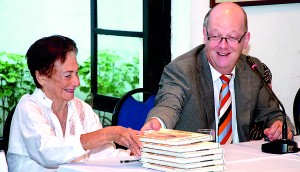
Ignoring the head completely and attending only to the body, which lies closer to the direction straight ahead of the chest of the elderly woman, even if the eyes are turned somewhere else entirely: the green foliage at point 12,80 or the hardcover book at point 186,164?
the hardcover book

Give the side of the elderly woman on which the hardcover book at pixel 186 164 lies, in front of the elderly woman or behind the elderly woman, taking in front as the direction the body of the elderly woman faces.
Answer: in front

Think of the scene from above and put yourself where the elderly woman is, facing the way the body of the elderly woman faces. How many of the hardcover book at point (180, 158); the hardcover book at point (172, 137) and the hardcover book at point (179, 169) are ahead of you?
3

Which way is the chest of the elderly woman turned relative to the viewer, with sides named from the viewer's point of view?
facing the viewer and to the right of the viewer

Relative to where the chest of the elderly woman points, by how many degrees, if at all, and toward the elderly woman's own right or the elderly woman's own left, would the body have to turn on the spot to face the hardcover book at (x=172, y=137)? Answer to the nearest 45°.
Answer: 0° — they already face it

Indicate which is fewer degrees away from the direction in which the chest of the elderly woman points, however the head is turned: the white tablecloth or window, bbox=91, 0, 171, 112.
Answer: the white tablecloth

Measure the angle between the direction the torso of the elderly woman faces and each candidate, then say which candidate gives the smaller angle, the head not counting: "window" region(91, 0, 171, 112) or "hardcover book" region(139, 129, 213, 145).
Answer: the hardcover book

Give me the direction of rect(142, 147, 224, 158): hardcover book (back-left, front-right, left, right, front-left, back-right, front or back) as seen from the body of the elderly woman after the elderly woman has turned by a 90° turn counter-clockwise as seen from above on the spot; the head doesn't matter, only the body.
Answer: right

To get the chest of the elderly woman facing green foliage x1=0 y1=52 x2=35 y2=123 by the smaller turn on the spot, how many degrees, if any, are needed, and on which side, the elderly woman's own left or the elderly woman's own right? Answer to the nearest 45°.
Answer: approximately 135° to the elderly woman's own left

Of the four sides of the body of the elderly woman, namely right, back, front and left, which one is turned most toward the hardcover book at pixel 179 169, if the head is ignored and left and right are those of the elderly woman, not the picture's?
front

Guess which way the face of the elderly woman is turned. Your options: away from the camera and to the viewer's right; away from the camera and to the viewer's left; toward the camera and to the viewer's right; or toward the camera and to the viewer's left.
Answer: toward the camera and to the viewer's right

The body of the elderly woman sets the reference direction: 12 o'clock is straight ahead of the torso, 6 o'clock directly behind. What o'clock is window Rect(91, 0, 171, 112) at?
The window is roughly at 8 o'clock from the elderly woman.

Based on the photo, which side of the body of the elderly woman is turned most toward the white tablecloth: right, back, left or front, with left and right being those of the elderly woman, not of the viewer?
front

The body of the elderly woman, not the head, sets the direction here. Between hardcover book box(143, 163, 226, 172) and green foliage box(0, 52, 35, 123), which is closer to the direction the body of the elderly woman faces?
the hardcover book

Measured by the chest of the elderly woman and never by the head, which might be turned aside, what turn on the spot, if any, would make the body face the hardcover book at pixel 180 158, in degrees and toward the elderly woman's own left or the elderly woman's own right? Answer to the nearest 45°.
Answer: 0° — they already face it
